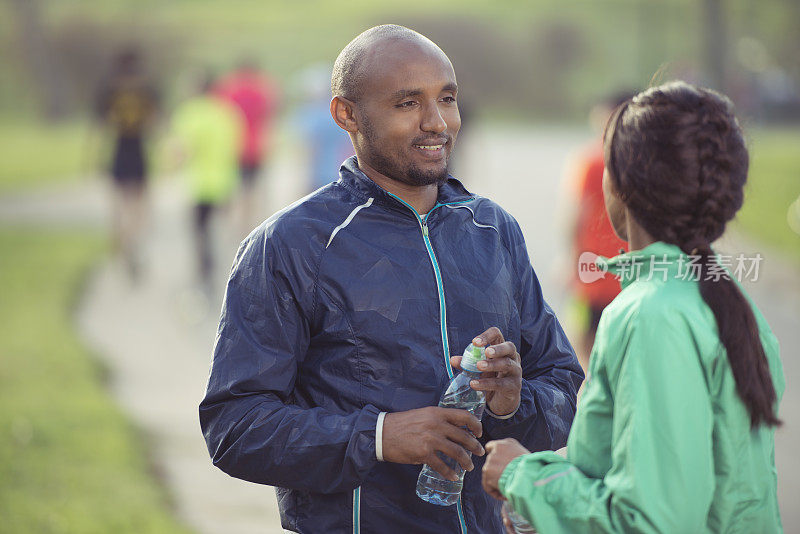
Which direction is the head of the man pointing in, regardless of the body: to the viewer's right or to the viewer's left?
to the viewer's right

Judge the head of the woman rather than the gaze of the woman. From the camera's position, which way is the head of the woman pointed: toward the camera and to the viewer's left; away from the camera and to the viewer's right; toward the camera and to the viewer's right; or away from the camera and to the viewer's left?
away from the camera and to the viewer's left

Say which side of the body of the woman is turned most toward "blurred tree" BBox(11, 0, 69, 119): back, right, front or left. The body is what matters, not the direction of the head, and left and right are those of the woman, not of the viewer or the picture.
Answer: front

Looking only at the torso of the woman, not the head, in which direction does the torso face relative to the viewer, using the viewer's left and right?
facing away from the viewer and to the left of the viewer

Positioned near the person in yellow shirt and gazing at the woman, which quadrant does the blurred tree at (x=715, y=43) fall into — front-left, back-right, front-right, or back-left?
back-left

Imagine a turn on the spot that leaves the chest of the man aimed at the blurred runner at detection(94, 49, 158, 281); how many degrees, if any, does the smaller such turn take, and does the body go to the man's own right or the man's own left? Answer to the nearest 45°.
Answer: approximately 135° to the man's own left

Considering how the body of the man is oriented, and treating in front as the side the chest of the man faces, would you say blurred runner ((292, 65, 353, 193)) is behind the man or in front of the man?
behind

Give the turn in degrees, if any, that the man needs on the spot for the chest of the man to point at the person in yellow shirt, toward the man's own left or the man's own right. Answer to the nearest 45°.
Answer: approximately 135° to the man's own left

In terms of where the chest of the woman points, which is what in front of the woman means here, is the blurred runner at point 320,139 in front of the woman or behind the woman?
in front

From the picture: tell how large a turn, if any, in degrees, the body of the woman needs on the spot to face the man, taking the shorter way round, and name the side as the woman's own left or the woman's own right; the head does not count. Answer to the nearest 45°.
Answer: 0° — they already face them

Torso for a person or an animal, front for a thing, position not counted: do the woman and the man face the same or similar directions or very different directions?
very different directions

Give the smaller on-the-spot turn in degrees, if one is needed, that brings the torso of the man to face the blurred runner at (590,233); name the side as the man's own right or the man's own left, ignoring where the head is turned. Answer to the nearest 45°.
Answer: approximately 135° to the man's own left

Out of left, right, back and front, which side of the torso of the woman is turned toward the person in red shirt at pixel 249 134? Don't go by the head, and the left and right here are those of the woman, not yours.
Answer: front

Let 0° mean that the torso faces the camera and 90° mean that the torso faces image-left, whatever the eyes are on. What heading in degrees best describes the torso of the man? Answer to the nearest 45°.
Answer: approximately 315°
